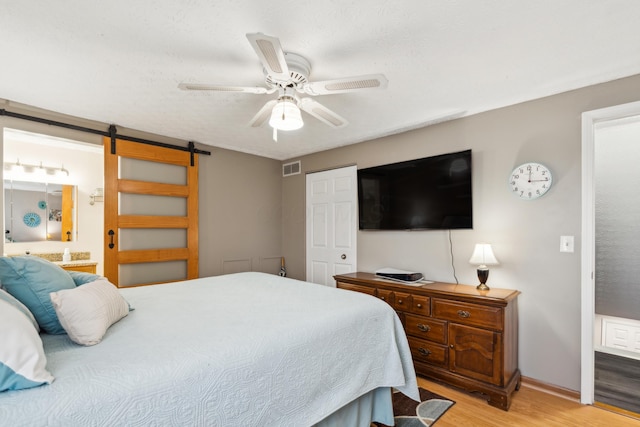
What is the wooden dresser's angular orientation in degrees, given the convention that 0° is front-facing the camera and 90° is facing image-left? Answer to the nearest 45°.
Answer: approximately 45°

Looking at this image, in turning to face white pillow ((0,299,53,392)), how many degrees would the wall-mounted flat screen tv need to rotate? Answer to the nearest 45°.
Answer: approximately 45° to its left

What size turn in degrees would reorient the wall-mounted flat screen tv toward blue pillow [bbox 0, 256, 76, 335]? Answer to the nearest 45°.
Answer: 0° — it already faces it

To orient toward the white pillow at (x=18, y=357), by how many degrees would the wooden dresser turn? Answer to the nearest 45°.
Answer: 0° — it already faces it
